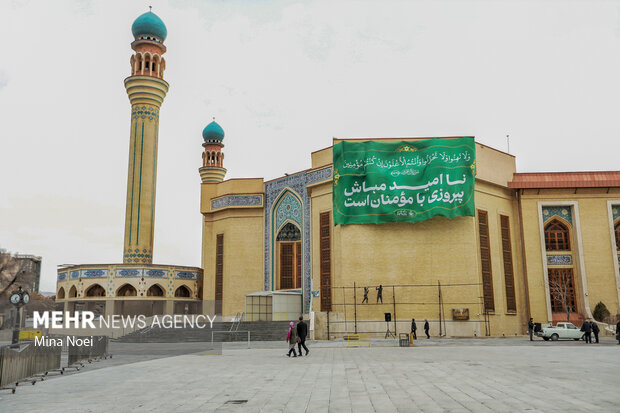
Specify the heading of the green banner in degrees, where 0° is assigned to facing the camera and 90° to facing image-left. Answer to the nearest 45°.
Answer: approximately 0°

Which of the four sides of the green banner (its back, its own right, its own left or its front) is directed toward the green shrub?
left

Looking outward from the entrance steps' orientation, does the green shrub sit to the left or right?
on its left

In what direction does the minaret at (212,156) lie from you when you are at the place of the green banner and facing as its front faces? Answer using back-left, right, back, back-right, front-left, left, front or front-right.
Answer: back-right

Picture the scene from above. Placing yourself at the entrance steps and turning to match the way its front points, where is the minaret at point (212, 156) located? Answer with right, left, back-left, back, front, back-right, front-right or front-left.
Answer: back

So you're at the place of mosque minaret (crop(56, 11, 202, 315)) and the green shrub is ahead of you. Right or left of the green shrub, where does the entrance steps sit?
right

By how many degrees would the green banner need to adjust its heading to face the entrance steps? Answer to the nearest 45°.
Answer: approximately 90° to its right

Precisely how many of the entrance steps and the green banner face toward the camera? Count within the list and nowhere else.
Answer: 2

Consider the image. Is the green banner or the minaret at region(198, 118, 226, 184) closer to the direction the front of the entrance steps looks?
the green banner
